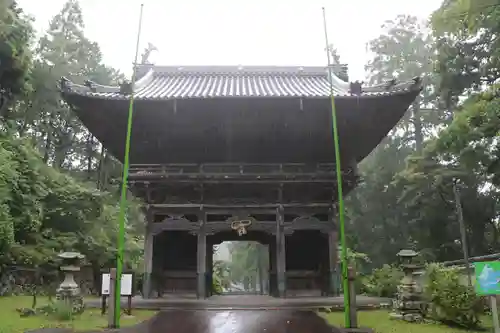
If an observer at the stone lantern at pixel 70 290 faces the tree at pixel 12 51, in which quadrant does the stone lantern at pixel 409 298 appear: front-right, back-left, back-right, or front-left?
back-right

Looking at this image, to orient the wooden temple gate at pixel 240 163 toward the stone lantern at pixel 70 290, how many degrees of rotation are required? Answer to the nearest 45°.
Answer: approximately 45° to its right

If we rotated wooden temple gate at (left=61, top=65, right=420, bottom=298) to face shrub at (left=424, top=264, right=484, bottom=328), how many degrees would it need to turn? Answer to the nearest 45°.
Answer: approximately 45° to its left

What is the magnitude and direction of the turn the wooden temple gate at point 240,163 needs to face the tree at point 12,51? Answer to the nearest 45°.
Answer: approximately 90° to its right

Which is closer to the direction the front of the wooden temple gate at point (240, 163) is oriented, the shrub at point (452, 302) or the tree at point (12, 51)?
the shrub

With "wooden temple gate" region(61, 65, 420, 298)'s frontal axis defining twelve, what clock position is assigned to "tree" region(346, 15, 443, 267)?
The tree is roughly at 7 o'clock from the wooden temple gate.

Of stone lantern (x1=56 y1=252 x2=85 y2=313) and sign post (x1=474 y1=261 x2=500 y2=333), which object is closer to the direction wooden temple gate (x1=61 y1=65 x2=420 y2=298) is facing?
the sign post

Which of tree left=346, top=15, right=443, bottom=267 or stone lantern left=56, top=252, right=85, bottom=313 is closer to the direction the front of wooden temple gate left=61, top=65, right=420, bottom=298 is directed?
the stone lantern

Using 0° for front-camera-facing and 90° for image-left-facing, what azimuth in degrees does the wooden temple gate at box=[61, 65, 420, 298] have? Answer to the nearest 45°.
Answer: approximately 0°

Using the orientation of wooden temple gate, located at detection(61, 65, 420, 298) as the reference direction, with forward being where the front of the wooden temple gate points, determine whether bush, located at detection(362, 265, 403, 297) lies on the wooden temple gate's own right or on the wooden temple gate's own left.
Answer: on the wooden temple gate's own left

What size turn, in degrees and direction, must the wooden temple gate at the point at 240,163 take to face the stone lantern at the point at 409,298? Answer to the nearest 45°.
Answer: approximately 45° to its left
